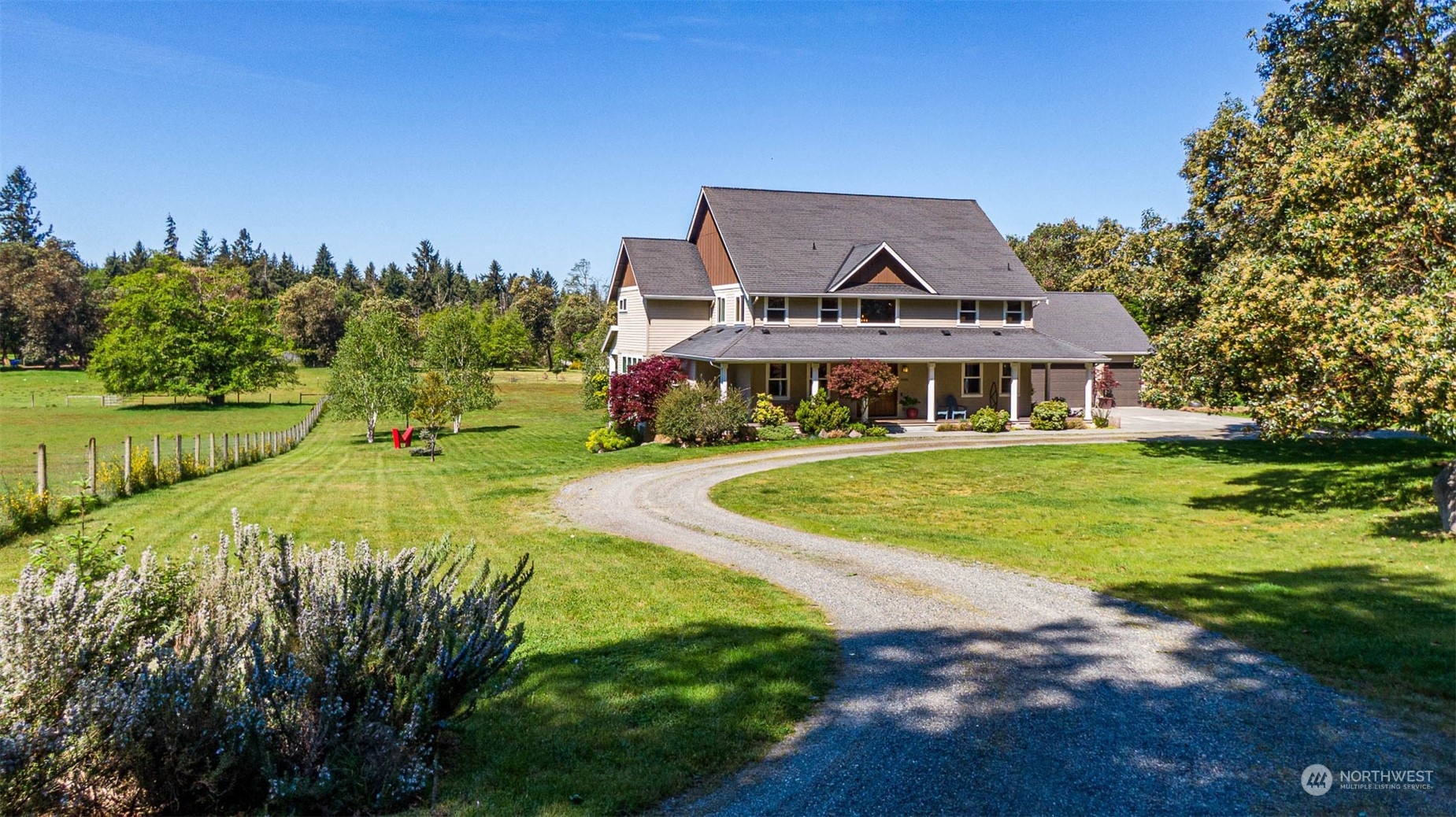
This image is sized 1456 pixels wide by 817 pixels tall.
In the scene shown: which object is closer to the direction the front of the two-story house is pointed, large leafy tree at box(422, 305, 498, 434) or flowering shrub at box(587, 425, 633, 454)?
the flowering shrub

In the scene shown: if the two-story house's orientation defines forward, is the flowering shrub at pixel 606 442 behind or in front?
in front

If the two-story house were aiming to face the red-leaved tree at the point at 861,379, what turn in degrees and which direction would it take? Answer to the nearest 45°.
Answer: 0° — it already faces it

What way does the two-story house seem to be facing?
toward the camera

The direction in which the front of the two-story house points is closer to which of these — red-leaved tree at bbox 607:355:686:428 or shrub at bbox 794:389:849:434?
the shrub

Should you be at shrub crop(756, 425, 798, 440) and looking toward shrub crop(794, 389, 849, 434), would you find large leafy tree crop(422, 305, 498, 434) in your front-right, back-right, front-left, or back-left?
back-left

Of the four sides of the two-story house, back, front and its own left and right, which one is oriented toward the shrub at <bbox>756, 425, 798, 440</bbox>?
front

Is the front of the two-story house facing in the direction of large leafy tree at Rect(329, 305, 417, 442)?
no

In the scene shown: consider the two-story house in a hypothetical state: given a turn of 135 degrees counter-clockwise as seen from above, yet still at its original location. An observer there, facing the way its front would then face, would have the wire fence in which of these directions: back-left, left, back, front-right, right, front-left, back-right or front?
back

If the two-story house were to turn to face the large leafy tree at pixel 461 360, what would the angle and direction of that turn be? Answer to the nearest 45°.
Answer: approximately 90° to its right

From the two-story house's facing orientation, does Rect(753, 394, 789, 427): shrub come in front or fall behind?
in front

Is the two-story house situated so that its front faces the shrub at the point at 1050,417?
no
